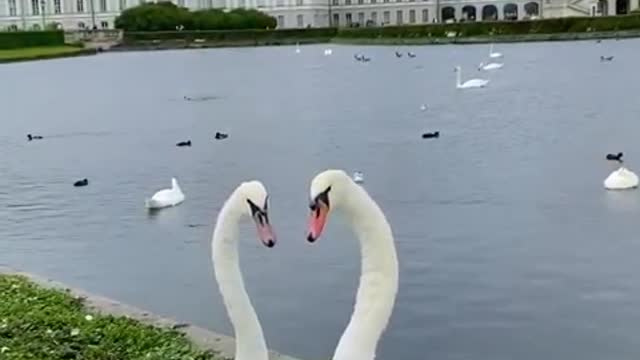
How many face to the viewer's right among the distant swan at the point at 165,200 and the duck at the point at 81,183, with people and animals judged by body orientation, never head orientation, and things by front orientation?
2

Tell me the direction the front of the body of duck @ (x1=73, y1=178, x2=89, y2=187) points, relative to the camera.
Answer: to the viewer's right

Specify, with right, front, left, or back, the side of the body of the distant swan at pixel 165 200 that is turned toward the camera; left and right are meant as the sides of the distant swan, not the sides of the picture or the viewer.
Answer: right

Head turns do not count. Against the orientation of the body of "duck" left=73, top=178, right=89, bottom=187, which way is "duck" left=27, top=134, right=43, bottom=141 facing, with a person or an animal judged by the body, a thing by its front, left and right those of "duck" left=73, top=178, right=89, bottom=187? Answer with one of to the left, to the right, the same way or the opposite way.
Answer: the opposite way

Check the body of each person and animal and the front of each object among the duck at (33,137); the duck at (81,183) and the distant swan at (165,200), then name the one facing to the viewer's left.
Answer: the duck at (33,137)

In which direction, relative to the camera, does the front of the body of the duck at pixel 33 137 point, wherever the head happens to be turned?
to the viewer's left

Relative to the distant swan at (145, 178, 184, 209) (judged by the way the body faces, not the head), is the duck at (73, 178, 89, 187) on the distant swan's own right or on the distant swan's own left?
on the distant swan's own left
